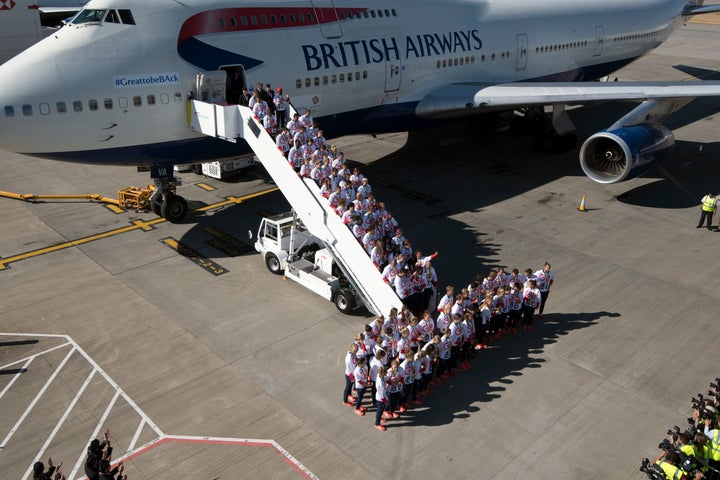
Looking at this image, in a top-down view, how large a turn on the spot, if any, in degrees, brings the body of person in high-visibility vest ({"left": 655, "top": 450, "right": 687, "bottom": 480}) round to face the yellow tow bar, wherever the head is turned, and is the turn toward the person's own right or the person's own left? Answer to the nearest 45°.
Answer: approximately 45° to the person's own left

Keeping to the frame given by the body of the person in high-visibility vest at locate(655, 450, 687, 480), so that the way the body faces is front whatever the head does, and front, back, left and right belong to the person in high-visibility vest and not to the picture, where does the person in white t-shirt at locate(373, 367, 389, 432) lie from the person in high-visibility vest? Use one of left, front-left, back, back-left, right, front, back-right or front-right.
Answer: front-left

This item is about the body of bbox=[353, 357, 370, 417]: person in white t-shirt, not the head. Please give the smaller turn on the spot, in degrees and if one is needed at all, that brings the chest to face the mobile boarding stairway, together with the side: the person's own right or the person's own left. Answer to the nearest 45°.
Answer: approximately 135° to the person's own left

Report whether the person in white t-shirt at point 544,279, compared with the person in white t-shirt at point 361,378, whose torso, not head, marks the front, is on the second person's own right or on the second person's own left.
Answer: on the second person's own left

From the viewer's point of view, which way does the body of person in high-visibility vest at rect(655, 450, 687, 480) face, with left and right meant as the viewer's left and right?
facing away from the viewer and to the left of the viewer

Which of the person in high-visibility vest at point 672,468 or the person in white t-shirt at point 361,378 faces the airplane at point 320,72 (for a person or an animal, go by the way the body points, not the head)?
the person in high-visibility vest

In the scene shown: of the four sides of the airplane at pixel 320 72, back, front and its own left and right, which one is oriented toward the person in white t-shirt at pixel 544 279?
left

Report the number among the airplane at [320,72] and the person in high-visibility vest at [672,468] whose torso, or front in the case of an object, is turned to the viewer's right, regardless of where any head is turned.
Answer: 0

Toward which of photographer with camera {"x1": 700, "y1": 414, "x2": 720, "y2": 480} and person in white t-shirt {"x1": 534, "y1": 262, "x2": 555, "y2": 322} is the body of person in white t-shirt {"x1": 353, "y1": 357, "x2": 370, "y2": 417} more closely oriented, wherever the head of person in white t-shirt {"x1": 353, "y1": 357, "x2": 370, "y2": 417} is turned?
the photographer with camera

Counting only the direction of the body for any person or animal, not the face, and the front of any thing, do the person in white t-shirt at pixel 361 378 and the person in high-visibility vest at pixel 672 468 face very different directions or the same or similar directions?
very different directions

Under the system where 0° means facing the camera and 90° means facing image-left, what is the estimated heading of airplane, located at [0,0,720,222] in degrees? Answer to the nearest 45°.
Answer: approximately 45°

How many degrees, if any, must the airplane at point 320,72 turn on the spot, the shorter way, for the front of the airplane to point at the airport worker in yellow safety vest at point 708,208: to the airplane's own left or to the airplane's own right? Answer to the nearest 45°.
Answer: approximately 135° to the airplane's own left

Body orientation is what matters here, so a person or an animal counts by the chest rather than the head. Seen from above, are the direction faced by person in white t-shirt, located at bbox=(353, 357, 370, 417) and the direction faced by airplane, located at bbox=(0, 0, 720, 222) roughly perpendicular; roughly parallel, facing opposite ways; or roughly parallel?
roughly perpendicular

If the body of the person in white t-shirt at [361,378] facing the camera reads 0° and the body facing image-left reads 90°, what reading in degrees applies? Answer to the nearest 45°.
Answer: approximately 315°
